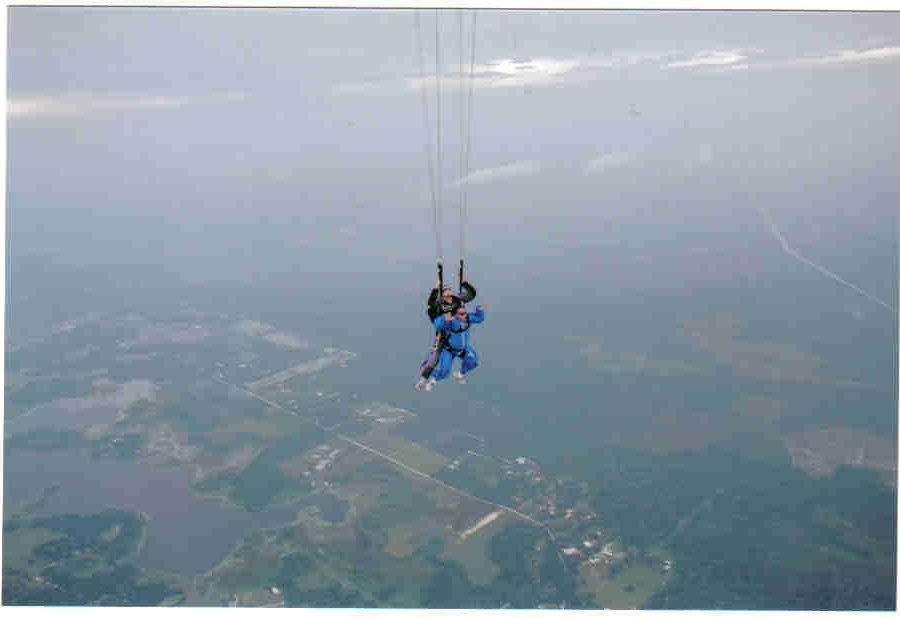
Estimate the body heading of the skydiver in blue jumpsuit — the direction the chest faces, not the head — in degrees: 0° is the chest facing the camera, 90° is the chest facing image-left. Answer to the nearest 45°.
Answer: approximately 0°
